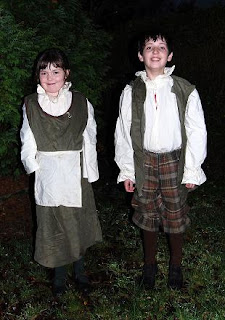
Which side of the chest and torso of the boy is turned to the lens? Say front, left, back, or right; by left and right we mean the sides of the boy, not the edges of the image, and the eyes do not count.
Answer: front

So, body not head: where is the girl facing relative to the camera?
toward the camera

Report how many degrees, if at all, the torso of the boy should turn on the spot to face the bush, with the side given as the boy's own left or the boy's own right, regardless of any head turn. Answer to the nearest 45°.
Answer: approximately 135° to the boy's own right

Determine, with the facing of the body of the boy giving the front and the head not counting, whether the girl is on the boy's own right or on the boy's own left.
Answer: on the boy's own right

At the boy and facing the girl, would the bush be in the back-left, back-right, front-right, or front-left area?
front-right

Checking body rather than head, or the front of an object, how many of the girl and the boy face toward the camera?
2

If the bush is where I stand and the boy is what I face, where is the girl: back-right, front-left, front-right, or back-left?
front-right

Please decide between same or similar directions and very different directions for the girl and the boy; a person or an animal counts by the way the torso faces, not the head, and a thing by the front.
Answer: same or similar directions

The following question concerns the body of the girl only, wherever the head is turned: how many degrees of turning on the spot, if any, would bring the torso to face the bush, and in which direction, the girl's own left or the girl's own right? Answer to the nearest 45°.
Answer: approximately 180°

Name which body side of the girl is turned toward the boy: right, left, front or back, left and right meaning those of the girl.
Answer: left
